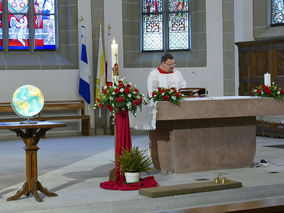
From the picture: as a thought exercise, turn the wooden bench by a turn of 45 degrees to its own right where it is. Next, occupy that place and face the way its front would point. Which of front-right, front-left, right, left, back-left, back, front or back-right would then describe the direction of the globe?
front-left

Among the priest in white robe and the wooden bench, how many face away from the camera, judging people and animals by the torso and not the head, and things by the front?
0

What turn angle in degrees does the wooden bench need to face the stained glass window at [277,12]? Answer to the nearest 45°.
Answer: approximately 90° to its left

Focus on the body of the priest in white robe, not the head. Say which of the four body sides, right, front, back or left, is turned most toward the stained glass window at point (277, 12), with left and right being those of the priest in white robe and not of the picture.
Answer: left

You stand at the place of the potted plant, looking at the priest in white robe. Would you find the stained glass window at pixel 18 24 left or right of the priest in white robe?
left

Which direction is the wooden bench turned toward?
toward the camera

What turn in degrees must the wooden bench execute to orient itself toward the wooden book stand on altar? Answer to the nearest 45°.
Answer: approximately 45° to its left
